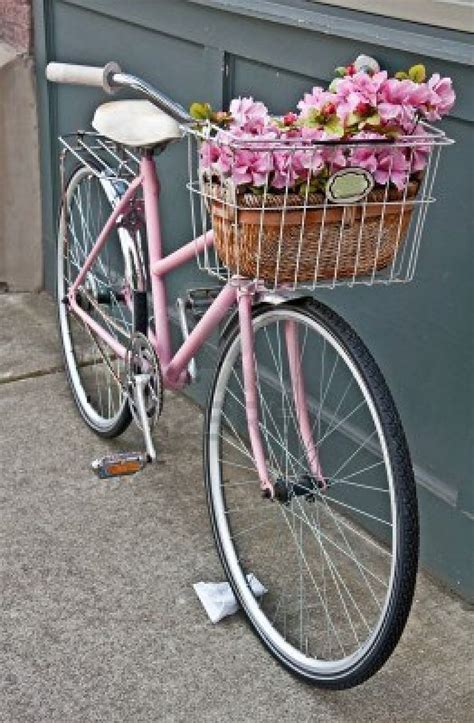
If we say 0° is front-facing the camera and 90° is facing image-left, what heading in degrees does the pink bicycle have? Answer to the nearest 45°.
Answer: approximately 315°
